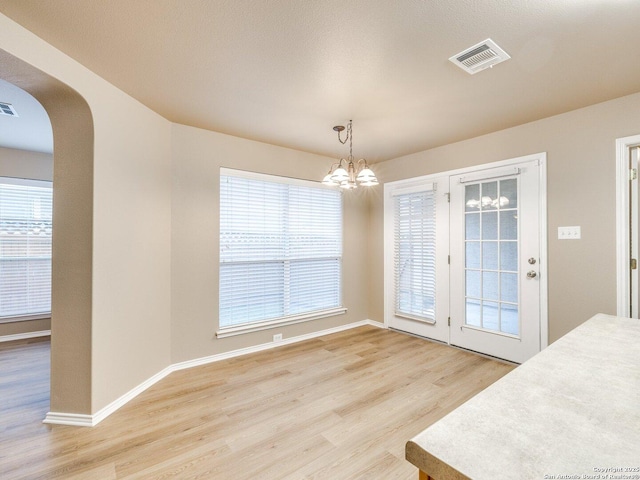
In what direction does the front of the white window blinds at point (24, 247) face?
toward the camera

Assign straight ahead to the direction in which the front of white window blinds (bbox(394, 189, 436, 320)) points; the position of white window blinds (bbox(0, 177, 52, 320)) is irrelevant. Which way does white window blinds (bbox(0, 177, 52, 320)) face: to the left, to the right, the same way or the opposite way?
to the left

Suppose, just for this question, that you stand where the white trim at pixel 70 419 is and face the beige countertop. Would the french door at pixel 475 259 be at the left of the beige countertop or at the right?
left

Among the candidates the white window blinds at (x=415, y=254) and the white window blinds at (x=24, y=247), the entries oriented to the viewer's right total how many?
0

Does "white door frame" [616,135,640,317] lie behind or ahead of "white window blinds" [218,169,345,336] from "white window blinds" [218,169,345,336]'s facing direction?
ahead

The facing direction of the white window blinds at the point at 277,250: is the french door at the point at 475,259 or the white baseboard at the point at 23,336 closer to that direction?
the french door

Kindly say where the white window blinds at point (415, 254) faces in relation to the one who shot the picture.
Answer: facing the viewer and to the left of the viewer

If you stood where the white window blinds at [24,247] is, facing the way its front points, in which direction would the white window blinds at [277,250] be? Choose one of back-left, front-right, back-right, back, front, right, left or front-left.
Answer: front-left

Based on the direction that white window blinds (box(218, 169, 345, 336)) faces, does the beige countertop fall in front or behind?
in front

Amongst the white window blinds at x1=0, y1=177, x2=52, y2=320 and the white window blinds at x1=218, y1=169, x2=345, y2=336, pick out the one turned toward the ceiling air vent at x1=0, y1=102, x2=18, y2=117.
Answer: the white window blinds at x1=0, y1=177, x2=52, y2=320

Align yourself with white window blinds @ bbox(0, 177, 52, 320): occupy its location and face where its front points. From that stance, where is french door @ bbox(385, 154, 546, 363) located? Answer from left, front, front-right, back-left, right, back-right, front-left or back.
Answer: front-left

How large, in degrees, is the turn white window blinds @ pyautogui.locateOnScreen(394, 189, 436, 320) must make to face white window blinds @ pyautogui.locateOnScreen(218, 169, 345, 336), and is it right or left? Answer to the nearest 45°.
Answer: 0° — it already faces it

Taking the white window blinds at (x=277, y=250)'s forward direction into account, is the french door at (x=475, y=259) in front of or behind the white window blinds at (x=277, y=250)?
in front

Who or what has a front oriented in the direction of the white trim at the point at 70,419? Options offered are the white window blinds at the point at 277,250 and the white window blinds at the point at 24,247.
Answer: the white window blinds at the point at 24,247

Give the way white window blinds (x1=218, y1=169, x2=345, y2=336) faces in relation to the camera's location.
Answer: facing the viewer and to the right of the viewer

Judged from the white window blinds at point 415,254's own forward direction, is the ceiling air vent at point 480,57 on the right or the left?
on its left
